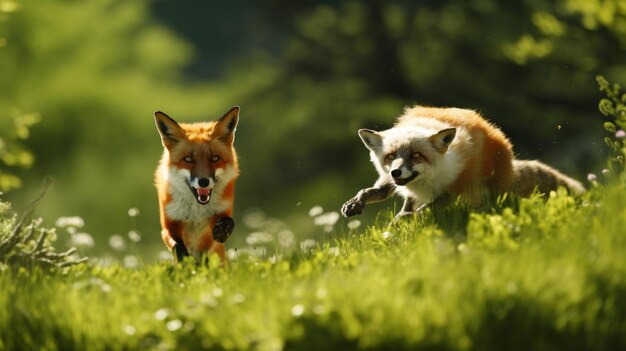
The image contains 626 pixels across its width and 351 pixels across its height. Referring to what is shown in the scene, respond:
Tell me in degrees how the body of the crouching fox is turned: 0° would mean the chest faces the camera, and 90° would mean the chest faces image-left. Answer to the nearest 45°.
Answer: approximately 45°

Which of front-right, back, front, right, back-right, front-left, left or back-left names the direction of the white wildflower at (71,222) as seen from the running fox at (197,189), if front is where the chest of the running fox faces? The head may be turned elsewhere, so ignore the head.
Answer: back-right

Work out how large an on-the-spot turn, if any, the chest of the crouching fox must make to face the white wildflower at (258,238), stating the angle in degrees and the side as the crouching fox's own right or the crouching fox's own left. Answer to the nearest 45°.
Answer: approximately 45° to the crouching fox's own right

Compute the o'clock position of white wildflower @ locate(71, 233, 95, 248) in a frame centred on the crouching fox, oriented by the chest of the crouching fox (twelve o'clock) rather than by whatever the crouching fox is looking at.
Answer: The white wildflower is roughly at 1 o'clock from the crouching fox.

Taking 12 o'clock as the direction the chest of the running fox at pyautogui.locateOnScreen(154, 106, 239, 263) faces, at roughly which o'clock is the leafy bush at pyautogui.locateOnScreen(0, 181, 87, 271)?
The leafy bush is roughly at 3 o'clock from the running fox.

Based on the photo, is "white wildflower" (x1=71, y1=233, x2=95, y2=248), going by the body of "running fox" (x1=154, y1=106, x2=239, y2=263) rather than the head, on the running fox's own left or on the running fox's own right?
on the running fox's own right
